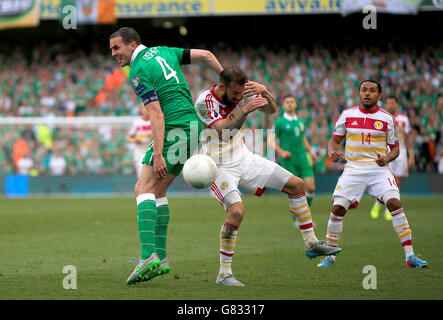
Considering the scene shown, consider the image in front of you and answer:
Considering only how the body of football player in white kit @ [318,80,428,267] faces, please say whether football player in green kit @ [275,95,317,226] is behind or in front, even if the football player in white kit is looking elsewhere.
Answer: behind

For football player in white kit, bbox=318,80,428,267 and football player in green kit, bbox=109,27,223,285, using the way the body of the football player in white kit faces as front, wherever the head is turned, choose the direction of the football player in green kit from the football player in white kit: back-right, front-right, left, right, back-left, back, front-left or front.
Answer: front-right

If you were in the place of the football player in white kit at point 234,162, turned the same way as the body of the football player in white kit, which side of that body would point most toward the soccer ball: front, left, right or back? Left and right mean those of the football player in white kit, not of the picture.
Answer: right

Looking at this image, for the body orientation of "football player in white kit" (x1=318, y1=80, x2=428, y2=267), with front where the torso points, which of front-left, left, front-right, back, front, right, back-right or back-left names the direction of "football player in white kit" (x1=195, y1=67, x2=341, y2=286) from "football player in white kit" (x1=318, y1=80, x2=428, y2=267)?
front-right

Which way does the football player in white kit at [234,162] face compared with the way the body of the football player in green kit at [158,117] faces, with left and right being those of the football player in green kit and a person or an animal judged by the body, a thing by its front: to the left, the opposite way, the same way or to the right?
the opposite way

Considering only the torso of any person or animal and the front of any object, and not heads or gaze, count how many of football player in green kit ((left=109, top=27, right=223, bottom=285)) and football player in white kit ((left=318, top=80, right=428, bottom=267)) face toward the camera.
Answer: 1

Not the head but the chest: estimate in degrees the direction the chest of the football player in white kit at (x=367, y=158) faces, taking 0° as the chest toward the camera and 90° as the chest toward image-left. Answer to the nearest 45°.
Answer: approximately 0°
